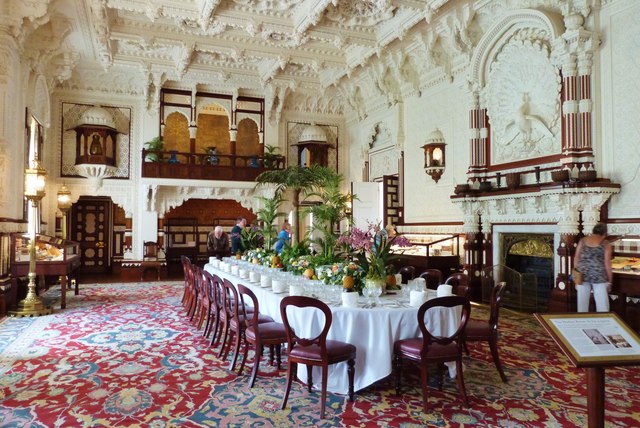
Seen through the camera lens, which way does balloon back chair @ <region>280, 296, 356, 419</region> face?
facing away from the viewer and to the right of the viewer

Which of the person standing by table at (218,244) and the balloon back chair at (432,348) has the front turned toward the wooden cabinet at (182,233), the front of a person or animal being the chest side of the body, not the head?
the balloon back chair

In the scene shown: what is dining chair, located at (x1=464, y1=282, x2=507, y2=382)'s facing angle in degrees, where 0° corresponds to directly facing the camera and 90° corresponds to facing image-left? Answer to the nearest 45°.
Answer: approximately 90°

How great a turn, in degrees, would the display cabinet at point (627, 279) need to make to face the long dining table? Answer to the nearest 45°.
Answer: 0° — it already faces it

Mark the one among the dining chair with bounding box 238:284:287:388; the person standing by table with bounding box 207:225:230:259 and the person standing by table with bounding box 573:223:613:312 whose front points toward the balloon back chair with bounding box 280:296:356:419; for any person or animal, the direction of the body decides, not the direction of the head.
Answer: the person standing by table with bounding box 207:225:230:259

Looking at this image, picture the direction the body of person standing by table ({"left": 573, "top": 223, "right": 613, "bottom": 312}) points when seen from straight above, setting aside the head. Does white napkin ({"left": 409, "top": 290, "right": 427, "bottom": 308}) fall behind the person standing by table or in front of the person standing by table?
behind

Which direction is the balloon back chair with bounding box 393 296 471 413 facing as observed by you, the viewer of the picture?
facing away from the viewer and to the left of the viewer

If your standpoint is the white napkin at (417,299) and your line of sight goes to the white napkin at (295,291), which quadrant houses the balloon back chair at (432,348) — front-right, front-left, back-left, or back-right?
back-left

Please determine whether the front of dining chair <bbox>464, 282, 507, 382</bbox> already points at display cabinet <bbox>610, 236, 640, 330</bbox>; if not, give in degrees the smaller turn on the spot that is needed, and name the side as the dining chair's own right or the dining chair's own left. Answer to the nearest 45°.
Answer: approximately 135° to the dining chair's own right

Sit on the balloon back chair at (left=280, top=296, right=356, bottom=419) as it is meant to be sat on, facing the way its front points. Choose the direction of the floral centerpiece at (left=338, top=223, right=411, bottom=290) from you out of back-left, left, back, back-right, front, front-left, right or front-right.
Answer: front

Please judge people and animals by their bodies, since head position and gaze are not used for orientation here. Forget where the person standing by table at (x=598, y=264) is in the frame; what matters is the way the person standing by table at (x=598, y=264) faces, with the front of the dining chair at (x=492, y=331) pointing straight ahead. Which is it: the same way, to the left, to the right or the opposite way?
to the right

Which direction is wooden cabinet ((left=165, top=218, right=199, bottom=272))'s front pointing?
toward the camera

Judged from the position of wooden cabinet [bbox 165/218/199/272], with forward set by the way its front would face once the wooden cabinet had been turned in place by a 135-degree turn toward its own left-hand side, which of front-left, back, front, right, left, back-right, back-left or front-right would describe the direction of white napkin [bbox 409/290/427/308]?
back-right

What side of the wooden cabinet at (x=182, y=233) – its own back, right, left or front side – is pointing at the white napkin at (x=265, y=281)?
front

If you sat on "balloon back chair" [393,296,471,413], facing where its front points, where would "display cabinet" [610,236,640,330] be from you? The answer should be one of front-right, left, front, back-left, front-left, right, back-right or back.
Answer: right

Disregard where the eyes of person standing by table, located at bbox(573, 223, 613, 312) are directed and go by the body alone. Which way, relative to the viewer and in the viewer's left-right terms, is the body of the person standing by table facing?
facing away from the viewer

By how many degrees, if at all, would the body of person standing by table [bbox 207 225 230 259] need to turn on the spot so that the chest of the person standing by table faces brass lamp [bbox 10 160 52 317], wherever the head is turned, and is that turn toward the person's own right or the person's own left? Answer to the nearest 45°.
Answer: approximately 45° to the person's own right

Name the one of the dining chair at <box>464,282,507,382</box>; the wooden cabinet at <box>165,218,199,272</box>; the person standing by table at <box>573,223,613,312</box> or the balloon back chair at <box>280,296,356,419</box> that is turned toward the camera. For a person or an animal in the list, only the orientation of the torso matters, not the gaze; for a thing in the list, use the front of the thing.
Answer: the wooden cabinet
